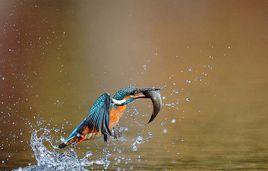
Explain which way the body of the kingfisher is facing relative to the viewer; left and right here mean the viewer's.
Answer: facing to the right of the viewer
